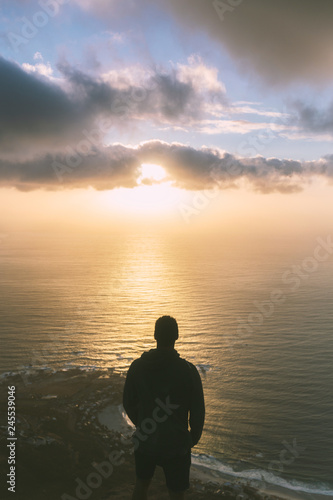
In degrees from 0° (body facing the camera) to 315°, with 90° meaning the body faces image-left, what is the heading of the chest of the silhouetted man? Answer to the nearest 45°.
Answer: approximately 180°

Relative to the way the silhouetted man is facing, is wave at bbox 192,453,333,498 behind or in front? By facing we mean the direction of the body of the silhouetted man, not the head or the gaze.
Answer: in front

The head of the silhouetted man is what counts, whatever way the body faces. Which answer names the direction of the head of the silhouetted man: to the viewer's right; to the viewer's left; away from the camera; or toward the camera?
away from the camera
